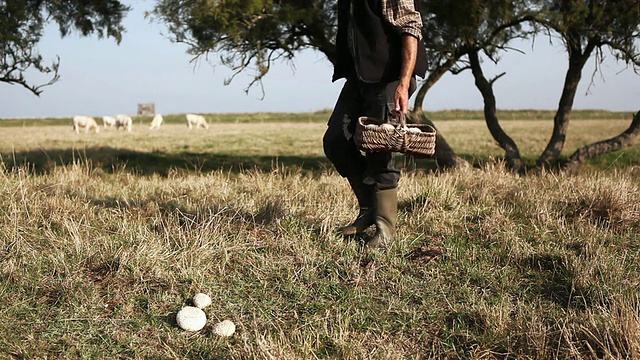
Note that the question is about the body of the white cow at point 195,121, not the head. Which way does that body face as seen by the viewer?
to the viewer's right

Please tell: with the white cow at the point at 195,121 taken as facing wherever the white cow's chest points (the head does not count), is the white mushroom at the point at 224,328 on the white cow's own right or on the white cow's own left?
on the white cow's own right

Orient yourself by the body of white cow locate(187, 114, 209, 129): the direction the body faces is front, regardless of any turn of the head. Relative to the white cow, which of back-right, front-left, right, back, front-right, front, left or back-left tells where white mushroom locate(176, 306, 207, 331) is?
right

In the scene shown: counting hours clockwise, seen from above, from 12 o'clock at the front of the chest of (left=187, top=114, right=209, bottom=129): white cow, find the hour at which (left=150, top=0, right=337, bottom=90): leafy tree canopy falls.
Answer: The leafy tree canopy is roughly at 3 o'clock from the white cow.

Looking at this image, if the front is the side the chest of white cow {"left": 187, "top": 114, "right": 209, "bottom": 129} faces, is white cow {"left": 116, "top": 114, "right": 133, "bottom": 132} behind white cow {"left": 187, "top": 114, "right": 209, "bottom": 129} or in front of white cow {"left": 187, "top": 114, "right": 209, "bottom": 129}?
behind

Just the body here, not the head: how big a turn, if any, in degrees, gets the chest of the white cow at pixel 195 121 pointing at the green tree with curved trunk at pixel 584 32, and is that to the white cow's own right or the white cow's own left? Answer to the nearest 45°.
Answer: approximately 90° to the white cow's own right

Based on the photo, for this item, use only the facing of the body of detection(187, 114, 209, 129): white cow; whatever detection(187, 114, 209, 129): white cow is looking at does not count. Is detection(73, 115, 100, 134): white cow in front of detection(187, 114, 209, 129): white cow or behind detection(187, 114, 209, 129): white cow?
behind

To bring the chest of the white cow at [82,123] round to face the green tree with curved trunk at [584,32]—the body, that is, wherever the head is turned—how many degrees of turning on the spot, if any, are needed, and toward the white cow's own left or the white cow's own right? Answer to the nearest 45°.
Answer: approximately 90° to the white cow's own right

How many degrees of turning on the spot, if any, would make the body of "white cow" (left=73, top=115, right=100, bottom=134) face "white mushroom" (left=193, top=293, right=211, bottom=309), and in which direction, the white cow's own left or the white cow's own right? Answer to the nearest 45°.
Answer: approximately 90° to the white cow's own right
